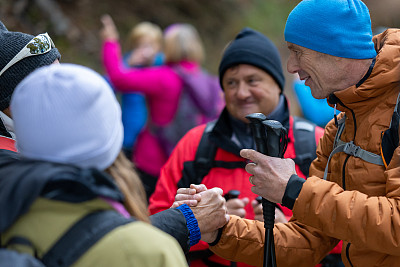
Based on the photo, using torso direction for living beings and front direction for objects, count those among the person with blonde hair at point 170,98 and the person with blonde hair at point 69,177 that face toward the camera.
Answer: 0

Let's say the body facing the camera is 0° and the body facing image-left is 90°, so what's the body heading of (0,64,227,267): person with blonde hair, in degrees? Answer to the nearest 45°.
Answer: approximately 225°

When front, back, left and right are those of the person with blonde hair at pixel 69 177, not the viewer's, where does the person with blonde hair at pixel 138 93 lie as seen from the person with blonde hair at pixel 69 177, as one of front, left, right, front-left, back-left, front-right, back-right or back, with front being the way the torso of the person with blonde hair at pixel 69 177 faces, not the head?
front-left

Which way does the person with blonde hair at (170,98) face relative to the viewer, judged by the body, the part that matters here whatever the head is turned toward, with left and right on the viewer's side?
facing away from the viewer and to the left of the viewer

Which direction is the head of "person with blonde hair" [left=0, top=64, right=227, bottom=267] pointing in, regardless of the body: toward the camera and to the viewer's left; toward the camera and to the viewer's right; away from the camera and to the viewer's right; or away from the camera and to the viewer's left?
away from the camera and to the viewer's right

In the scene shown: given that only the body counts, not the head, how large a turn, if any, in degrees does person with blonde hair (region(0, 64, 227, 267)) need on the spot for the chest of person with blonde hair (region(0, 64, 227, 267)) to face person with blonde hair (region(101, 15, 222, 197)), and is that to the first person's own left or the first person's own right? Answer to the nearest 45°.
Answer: approximately 45° to the first person's own left

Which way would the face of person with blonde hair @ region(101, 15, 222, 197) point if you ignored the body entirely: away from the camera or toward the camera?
away from the camera

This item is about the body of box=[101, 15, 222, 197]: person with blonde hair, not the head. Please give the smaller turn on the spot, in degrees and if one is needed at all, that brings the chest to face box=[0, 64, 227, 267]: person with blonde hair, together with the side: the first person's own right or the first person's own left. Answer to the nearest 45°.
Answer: approximately 135° to the first person's own left
